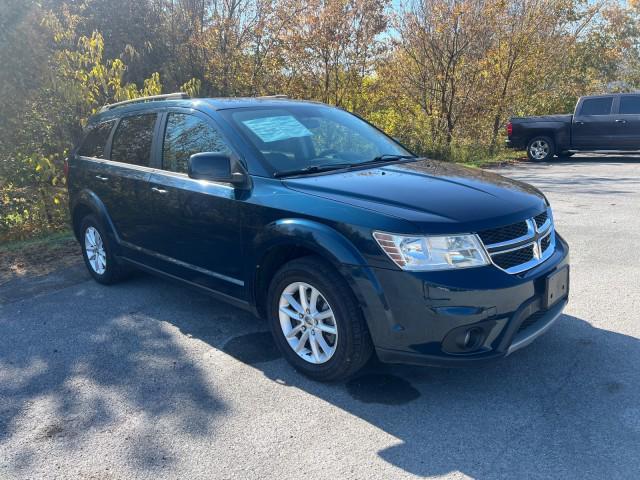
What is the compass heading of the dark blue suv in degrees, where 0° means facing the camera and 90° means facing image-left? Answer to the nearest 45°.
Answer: approximately 315°
